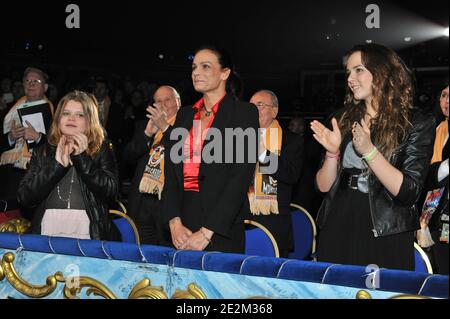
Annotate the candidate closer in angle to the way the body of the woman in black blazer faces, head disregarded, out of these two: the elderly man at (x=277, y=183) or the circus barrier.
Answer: the circus barrier

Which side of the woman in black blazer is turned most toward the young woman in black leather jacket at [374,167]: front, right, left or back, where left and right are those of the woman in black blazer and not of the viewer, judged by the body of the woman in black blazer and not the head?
left

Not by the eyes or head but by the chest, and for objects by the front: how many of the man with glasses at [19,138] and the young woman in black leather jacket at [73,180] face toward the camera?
2

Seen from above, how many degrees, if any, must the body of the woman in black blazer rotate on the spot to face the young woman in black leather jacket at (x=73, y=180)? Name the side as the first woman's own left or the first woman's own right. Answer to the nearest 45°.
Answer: approximately 90° to the first woman's own right

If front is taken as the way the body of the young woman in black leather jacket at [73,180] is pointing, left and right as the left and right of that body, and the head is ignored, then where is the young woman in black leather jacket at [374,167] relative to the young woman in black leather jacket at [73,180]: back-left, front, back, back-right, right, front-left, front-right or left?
front-left

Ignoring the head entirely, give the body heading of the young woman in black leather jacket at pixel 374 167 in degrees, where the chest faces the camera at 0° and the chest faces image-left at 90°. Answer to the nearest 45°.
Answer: approximately 45°

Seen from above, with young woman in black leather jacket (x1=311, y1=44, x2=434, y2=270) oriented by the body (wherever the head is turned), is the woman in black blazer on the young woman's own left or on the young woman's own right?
on the young woman's own right

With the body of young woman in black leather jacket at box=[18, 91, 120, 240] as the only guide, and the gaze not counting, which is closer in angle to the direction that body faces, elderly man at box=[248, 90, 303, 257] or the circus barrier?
the circus barrier

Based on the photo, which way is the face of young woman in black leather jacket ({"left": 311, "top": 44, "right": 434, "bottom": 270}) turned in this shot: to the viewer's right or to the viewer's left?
to the viewer's left

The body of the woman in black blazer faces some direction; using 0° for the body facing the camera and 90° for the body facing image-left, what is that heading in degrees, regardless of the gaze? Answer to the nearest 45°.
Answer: approximately 45°

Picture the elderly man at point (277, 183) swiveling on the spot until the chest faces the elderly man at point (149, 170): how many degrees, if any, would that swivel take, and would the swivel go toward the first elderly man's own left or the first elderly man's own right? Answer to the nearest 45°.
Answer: approximately 45° to the first elderly man's own right

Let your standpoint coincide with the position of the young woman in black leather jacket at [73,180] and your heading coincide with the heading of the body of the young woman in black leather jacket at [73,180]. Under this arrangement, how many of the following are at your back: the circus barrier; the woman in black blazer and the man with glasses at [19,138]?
1

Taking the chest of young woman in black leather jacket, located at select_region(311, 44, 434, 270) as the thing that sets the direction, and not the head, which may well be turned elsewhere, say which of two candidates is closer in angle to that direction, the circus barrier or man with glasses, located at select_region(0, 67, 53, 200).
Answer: the circus barrier
